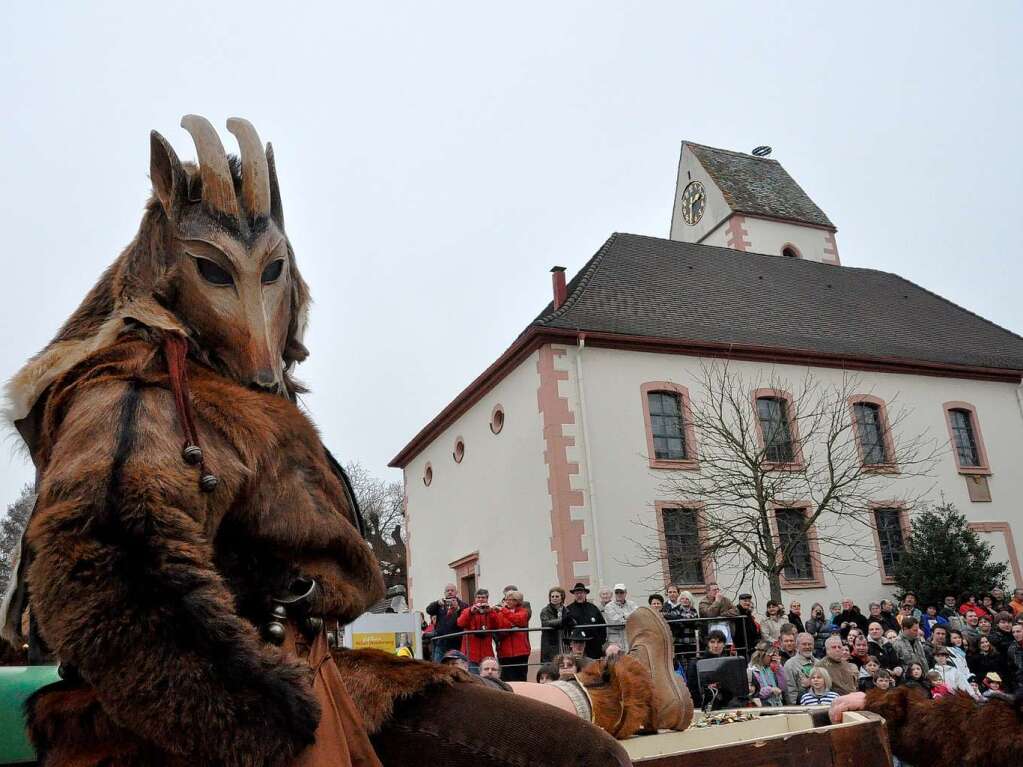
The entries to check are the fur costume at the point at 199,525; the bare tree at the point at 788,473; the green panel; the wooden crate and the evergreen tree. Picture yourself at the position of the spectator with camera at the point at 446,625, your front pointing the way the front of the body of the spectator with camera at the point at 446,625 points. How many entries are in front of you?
3

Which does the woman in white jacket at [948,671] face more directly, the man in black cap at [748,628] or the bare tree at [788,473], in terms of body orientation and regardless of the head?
the man in black cap

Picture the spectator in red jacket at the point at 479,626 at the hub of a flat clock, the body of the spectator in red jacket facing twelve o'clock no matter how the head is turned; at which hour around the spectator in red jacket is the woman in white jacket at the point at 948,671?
The woman in white jacket is roughly at 9 o'clock from the spectator in red jacket.

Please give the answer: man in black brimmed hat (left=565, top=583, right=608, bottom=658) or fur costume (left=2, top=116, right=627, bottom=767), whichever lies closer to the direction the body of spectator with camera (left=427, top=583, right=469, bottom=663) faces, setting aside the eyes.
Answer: the fur costume

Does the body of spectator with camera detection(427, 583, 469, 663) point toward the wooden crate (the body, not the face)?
yes

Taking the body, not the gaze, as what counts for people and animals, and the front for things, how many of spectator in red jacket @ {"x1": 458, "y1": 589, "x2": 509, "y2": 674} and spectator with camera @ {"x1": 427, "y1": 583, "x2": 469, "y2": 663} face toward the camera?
2

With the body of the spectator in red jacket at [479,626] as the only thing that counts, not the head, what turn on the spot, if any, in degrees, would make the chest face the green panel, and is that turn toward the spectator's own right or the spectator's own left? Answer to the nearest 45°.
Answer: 0° — they already face it

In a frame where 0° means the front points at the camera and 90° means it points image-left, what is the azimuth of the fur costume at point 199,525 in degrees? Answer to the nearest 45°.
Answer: approximately 315°
